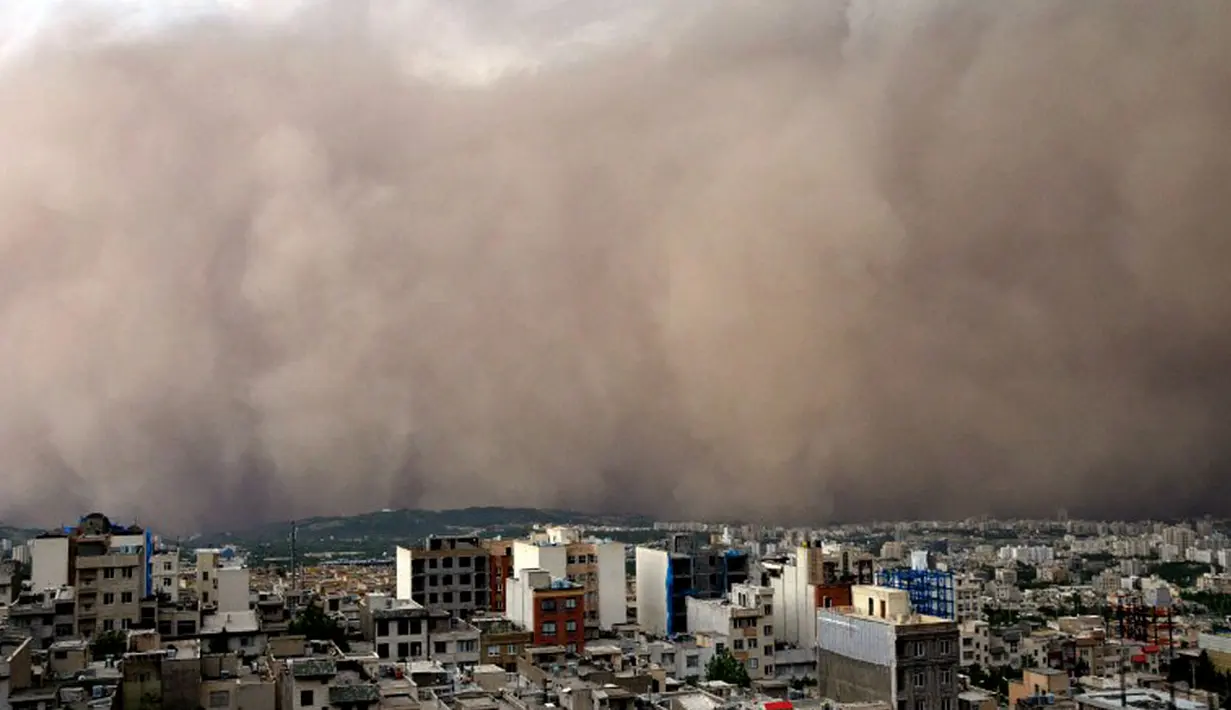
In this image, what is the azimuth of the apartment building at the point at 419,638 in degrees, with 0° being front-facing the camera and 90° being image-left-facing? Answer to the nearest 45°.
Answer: approximately 0°

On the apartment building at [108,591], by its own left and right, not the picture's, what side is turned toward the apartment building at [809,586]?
left

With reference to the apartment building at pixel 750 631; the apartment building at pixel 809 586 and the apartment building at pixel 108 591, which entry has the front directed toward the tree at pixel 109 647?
the apartment building at pixel 108 591

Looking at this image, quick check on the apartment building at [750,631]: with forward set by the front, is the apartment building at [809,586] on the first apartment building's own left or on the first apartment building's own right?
on the first apartment building's own left

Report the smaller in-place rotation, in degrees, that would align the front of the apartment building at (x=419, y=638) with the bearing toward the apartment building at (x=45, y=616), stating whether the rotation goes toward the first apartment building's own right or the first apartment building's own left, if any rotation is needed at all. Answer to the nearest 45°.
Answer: approximately 90° to the first apartment building's own right

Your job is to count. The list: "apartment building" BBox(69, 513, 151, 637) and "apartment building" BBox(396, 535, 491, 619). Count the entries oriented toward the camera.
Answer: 2

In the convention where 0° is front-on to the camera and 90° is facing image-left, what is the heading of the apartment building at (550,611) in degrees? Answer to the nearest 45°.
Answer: approximately 315°

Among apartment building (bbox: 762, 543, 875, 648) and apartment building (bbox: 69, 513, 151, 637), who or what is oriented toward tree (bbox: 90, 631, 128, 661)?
apartment building (bbox: 69, 513, 151, 637)

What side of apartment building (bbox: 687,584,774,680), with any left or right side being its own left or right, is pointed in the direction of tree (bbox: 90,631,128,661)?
right

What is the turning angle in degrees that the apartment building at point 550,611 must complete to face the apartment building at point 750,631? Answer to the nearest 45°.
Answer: approximately 45° to its left

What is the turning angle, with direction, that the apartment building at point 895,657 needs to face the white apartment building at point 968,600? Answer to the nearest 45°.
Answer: approximately 135° to its left

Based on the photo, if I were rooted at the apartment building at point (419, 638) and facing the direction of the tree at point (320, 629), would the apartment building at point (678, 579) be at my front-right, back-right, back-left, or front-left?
back-right

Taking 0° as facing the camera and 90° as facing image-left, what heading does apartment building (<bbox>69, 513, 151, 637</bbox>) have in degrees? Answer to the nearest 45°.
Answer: approximately 0°

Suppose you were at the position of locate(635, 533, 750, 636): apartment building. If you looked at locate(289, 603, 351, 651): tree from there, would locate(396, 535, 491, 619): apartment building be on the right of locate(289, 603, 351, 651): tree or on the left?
right

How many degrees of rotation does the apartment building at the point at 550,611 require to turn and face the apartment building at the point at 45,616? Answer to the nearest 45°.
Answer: approximately 135° to its right

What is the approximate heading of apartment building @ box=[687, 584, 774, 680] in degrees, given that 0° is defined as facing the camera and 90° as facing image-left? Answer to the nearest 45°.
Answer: approximately 315°

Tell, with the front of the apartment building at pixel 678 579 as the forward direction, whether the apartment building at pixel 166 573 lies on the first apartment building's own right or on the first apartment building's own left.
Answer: on the first apartment building's own right

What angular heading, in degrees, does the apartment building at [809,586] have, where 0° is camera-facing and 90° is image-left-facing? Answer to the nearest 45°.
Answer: approximately 315°
